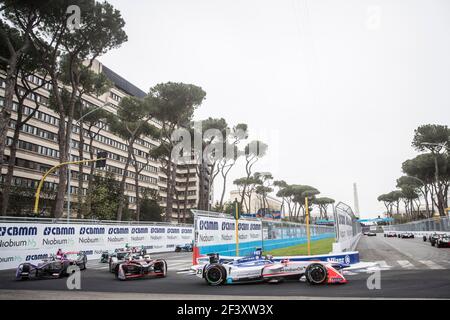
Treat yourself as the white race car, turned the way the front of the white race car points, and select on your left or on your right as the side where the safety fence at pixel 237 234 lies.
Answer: on your left

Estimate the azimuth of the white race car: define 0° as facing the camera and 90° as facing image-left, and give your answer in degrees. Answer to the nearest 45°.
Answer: approximately 270°

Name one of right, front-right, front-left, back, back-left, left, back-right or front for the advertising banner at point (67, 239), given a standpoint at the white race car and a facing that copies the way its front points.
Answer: back-left

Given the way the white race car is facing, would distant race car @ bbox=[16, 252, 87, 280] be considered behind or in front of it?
behind

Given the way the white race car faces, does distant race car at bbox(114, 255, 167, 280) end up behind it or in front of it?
behind
